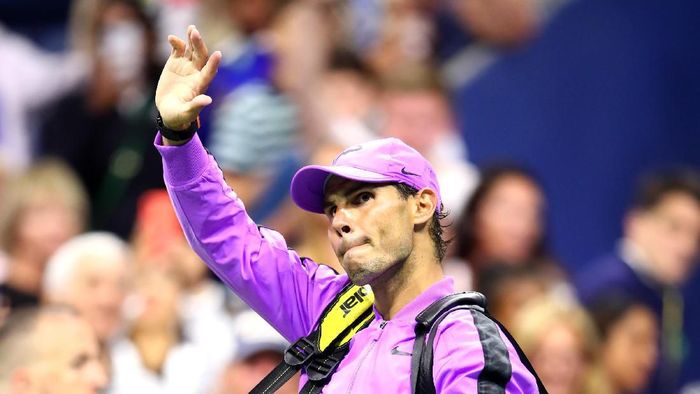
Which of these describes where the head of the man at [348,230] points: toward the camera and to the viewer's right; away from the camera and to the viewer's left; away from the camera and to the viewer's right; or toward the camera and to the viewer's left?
toward the camera and to the viewer's left

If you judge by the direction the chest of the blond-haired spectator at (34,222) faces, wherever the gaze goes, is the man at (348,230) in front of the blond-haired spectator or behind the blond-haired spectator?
in front

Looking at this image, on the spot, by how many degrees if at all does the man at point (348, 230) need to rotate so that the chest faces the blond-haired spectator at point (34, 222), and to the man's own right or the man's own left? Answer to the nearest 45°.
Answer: approximately 90° to the man's own right

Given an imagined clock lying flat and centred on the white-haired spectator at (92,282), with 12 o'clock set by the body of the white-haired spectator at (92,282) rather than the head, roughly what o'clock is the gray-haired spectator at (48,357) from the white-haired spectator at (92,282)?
the gray-haired spectator at (48,357) is roughly at 2 o'clock from the white-haired spectator at (92,282).
